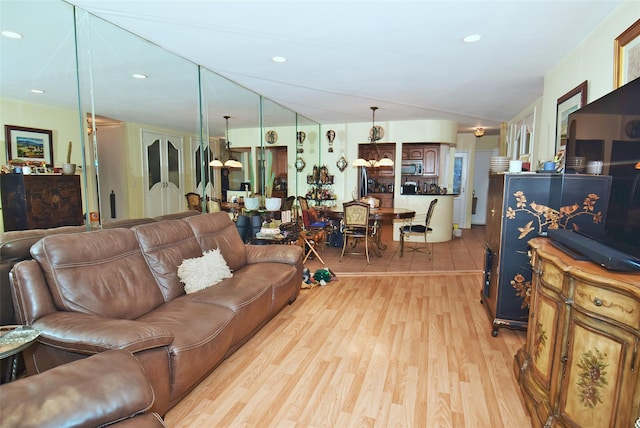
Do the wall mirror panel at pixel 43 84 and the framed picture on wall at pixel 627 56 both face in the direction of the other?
yes

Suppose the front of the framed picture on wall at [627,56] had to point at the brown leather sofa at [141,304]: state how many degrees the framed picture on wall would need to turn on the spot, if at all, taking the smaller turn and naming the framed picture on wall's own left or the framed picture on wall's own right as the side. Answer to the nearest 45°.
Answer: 0° — it already faces it

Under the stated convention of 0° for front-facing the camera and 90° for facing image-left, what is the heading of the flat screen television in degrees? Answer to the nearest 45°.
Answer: approximately 45°

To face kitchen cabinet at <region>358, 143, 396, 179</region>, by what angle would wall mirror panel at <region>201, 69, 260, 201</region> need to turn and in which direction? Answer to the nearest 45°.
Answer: approximately 90° to its left

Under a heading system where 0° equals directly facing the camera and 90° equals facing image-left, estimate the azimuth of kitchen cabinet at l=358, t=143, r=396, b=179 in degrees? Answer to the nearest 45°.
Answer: approximately 0°

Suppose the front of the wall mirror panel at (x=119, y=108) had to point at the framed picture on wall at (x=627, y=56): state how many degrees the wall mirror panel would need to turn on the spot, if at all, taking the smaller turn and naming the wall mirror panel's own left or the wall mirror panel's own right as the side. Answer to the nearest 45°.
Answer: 0° — it already faces it

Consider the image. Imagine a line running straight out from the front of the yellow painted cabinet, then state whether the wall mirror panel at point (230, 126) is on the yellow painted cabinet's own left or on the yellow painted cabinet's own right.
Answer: on the yellow painted cabinet's own right

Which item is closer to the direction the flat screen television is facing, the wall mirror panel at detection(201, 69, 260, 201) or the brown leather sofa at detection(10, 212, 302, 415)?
the brown leather sofa
